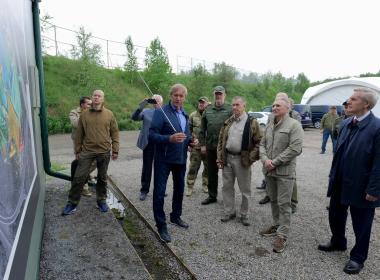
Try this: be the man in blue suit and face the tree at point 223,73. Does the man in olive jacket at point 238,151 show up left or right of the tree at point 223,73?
right

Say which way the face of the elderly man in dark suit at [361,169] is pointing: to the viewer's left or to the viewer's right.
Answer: to the viewer's left

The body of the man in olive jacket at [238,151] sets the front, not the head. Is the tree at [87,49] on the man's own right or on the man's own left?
on the man's own right

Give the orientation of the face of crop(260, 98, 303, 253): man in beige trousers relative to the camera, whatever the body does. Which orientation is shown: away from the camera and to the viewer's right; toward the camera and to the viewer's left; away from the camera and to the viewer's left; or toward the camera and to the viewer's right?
toward the camera and to the viewer's left

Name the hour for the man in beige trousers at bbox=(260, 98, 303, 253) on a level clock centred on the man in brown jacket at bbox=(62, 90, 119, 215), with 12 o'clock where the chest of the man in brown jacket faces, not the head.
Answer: The man in beige trousers is roughly at 10 o'clock from the man in brown jacket.

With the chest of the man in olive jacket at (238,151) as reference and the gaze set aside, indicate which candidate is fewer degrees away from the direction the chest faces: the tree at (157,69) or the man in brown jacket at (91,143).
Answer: the man in brown jacket

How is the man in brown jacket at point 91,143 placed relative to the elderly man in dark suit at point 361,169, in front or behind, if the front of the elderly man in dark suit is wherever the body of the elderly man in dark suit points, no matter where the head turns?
in front

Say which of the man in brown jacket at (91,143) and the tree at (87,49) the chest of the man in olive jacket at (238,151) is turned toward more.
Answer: the man in brown jacket

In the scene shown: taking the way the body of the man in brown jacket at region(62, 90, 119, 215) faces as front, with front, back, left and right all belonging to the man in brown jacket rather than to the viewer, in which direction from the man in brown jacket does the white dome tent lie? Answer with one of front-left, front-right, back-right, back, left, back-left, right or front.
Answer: back-left
